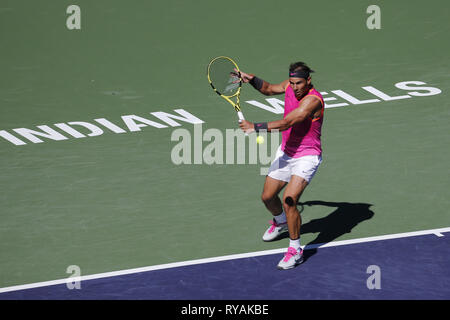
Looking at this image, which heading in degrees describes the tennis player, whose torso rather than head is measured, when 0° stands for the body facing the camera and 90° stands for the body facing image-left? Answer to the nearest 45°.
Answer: approximately 45°

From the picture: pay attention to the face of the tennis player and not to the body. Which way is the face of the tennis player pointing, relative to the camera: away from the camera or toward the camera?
toward the camera
